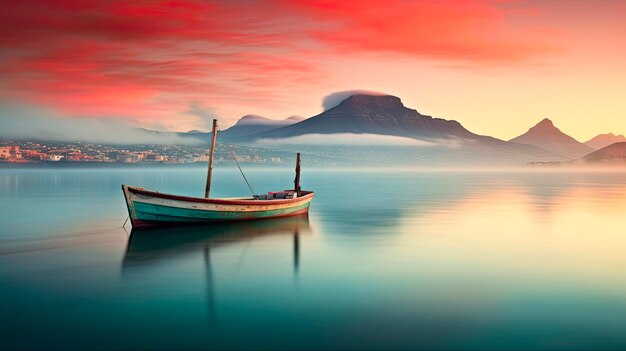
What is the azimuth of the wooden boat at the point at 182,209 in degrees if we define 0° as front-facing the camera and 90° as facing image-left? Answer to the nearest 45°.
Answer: approximately 45°
